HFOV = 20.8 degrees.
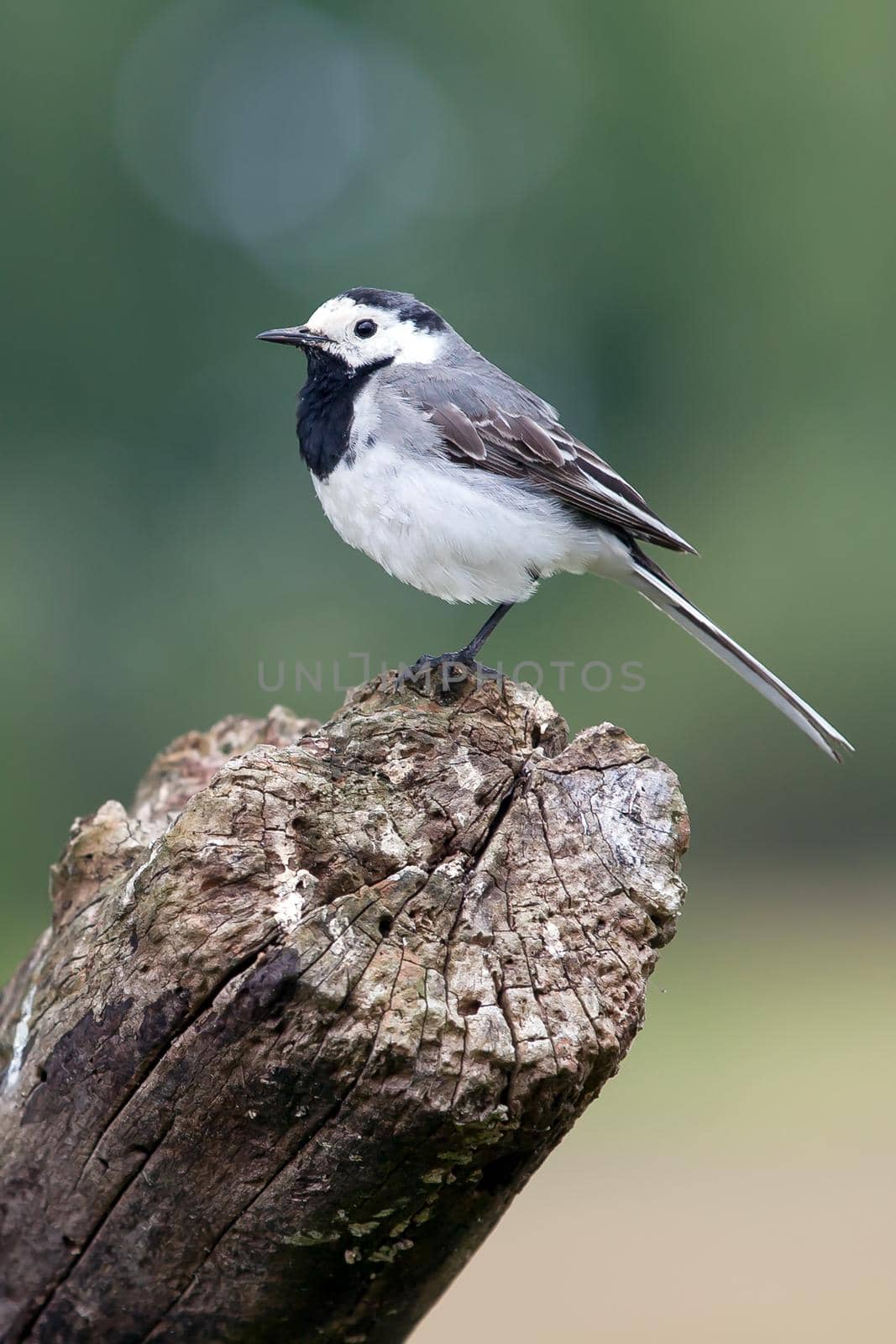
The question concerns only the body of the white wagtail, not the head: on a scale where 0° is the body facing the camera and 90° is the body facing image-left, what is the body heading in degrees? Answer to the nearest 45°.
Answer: approximately 90°
